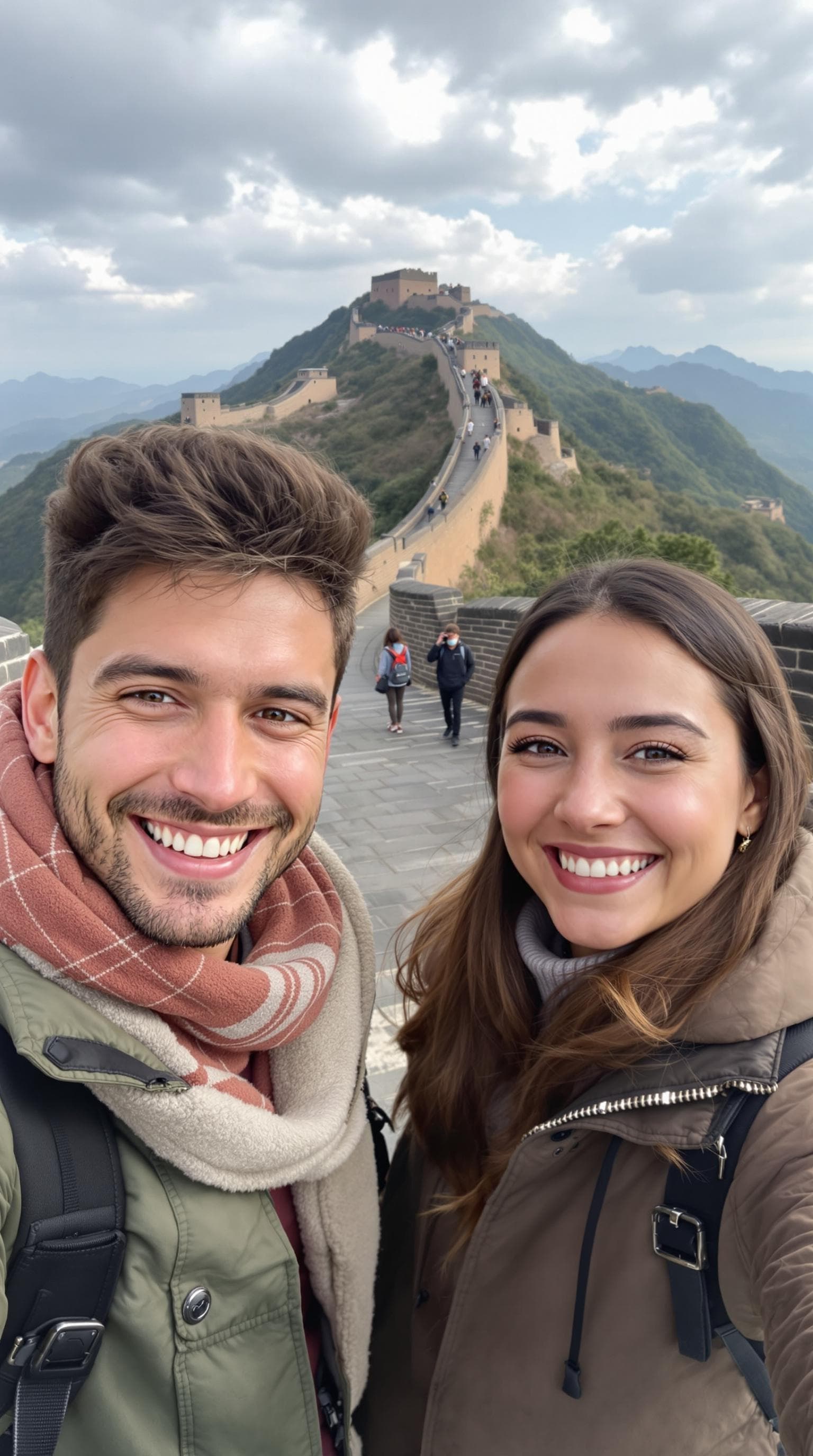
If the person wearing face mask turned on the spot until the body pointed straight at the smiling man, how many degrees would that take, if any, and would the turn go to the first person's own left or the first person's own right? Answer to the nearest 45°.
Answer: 0° — they already face them

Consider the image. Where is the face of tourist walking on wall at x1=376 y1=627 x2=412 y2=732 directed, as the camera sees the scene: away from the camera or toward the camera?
away from the camera

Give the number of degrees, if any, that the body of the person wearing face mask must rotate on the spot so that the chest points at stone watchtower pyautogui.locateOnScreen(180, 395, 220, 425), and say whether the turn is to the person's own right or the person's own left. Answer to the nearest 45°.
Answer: approximately 180°

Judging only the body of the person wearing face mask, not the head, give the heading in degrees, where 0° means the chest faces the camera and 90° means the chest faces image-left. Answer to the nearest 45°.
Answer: approximately 0°

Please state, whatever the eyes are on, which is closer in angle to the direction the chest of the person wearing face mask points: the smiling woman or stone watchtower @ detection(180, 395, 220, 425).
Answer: the smiling woman

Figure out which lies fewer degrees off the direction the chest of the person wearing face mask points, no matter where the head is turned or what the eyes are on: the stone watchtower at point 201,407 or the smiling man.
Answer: the smiling man

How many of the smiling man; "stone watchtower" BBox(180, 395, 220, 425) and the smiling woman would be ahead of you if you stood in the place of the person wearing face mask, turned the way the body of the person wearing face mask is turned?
2

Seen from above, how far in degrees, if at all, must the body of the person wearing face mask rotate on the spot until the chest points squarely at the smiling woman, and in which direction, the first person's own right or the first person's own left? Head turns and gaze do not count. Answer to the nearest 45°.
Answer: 0° — they already face them
